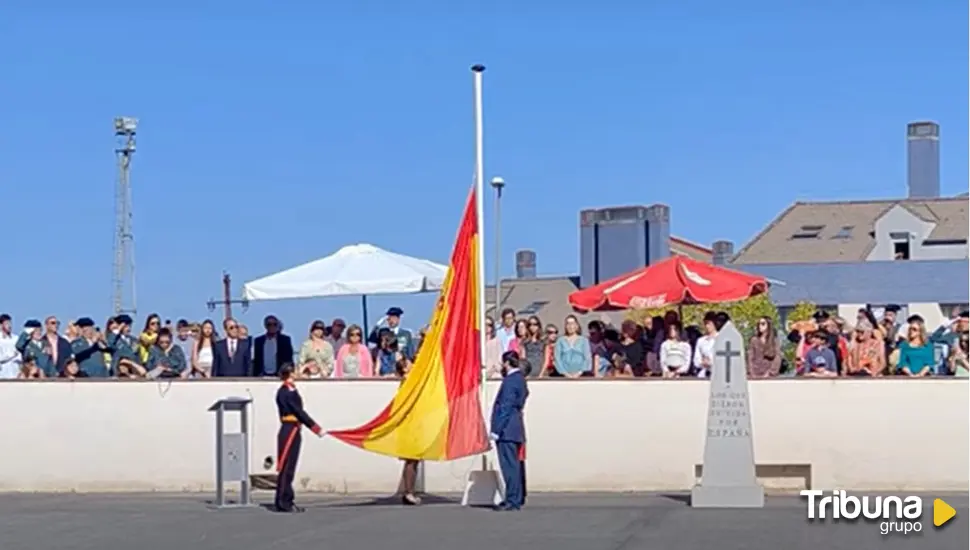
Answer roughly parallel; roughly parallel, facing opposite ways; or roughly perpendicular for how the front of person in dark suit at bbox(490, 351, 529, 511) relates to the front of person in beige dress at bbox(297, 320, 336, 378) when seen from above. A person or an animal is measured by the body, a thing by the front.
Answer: roughly perpendicular

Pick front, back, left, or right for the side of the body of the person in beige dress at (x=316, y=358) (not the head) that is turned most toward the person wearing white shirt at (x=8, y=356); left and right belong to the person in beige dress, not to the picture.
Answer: right

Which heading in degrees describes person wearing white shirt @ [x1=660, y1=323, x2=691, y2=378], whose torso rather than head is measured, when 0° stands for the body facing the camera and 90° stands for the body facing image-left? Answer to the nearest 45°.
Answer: approximately 0°

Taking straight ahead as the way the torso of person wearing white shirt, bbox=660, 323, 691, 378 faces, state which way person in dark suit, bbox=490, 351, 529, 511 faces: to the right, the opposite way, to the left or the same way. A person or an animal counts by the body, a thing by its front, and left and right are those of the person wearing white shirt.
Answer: to the right

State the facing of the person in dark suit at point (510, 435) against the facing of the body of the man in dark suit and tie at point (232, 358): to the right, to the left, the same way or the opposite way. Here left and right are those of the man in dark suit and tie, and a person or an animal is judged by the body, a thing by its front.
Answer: to the right

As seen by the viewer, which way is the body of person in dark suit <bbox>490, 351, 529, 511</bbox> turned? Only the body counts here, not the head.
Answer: to the viewer's left

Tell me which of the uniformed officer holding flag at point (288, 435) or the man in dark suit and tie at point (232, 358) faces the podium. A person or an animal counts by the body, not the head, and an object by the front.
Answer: the man in dark suit and tie

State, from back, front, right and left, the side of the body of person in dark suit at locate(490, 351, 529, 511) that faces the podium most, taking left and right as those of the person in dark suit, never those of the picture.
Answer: front

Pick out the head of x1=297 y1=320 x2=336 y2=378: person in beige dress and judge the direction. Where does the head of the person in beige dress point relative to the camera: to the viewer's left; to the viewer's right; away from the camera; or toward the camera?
toward the camera

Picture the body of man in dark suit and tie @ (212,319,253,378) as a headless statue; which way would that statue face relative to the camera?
toward the camera

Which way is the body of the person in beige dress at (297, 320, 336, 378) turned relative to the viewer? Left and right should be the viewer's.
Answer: facing the viewer

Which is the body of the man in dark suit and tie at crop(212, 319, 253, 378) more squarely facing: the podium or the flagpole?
the podium

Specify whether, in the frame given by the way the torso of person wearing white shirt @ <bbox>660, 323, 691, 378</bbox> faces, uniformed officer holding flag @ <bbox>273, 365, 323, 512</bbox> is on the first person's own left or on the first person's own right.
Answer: on the first person's own right

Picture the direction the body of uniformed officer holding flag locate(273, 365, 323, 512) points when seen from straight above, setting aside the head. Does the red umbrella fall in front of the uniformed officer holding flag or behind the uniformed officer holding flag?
in front

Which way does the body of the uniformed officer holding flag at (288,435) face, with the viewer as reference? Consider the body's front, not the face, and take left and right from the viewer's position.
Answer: facing to the right of the viewer

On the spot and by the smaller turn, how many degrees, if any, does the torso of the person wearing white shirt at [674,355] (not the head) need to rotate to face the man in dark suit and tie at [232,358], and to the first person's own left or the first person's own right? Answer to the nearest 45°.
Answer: approximately 90° to the first person's own right

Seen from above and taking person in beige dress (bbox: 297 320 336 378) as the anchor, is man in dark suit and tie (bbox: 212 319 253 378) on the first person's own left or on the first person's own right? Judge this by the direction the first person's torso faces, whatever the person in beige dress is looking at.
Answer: on the first person's own right
